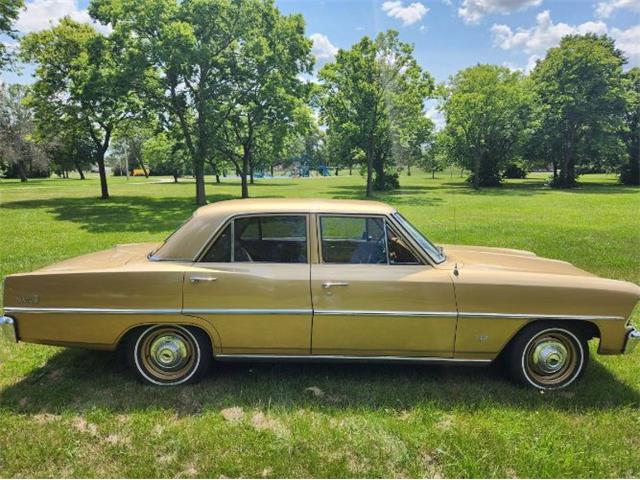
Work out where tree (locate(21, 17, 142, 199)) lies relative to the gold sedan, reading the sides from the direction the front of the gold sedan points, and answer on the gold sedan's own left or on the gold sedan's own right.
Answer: on the gold sedan's own left

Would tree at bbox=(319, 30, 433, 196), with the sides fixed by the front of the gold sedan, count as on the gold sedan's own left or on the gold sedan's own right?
on the gold sedan's own left

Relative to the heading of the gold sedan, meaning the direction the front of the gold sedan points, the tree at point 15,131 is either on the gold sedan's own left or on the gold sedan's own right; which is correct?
on the gold sedan's own left

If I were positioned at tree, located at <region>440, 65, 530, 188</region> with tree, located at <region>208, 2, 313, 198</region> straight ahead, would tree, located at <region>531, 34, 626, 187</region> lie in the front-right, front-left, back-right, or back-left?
back-left

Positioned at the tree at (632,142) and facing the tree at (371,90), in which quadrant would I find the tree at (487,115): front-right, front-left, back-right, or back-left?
front-right

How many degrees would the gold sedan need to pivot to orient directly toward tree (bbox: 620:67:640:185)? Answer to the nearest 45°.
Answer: approximately 45° to its left

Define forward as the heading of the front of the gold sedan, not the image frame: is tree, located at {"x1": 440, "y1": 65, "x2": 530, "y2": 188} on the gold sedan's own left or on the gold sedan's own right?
on the gold sedan's own left

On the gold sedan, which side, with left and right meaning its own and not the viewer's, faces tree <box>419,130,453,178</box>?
left

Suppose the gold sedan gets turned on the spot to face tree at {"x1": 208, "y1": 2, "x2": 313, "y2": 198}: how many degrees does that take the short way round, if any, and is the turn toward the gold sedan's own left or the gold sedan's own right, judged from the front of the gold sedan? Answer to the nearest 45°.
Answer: approximately 90° to the gold sedan's own left

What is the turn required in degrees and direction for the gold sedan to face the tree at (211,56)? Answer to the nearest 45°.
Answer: approximately 90° to its left

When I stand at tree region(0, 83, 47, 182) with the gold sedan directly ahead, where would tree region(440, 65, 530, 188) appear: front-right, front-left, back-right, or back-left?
front-left

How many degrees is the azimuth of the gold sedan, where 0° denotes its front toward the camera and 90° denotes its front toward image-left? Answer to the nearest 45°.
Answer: approximately 270°

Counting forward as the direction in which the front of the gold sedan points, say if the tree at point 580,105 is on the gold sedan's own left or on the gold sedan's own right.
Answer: on the gold sedan's own left

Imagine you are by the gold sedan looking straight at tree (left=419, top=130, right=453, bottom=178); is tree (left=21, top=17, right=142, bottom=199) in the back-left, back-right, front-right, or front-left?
front-left

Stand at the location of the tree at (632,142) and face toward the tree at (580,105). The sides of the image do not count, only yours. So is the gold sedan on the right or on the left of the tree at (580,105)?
left
